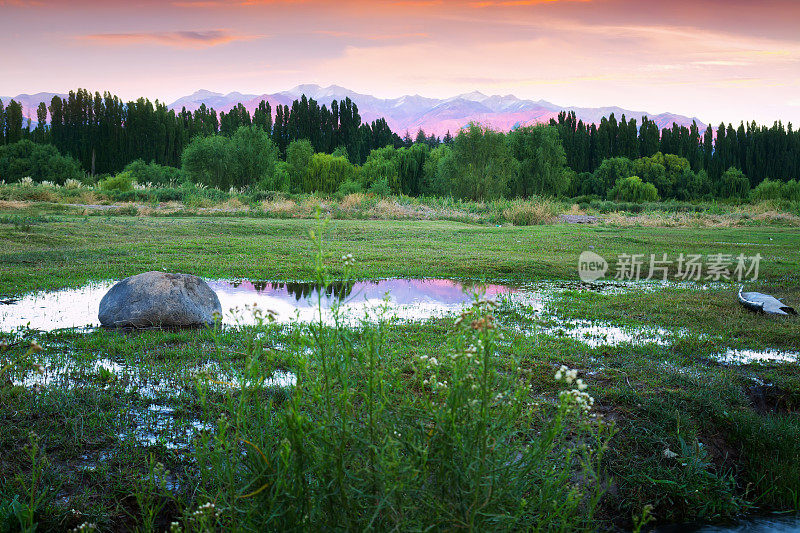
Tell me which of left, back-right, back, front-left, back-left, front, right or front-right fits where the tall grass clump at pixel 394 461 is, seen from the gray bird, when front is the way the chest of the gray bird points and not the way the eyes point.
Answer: left

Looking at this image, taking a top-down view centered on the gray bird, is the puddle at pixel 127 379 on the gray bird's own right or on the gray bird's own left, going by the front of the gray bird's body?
on the gray bird's own left

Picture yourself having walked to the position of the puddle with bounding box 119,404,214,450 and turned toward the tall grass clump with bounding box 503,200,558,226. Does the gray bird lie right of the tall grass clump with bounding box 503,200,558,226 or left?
right

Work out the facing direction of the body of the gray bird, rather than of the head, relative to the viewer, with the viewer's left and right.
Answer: facing to the left of the viewer

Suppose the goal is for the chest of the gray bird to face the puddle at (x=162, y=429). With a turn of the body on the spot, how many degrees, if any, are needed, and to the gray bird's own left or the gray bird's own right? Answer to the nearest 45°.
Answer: approximately 45° to the gray bird's own left

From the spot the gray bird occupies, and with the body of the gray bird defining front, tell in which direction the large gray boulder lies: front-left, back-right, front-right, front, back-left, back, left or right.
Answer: front-left
